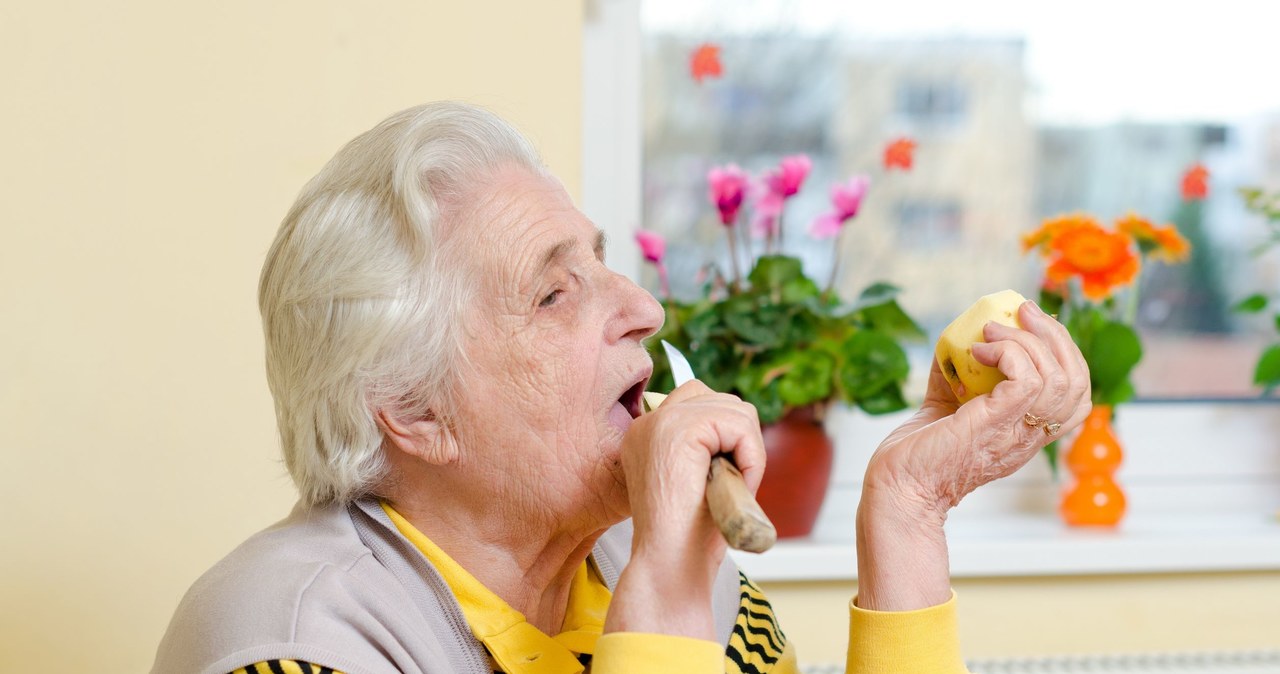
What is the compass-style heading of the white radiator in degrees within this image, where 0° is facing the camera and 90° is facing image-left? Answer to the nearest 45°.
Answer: approximately 0°

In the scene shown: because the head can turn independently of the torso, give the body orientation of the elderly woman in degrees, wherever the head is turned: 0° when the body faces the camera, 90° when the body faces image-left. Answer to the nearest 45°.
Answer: approximately 315°

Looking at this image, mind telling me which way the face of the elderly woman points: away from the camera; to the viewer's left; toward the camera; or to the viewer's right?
to the viewer's right
